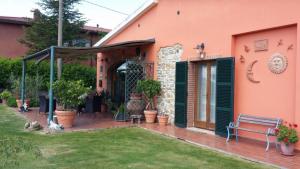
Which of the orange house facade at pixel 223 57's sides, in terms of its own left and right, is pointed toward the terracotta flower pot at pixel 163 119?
right

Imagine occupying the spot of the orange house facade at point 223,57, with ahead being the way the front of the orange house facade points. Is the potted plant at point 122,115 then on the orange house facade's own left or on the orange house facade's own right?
on the orange house facade's own right

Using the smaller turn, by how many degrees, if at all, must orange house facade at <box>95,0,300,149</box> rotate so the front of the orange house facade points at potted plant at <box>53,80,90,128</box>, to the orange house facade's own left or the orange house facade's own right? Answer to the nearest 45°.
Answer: approximately 45° to the orange house facade's own right

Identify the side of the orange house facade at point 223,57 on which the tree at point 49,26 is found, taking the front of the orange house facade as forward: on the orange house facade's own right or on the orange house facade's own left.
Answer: on the orange house facade's own right

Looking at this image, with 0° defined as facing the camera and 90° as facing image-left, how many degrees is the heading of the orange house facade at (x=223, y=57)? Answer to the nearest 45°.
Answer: approximately 45°

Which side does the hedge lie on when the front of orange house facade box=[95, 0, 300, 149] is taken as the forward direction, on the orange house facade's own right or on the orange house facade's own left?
on the orange house facade's own right

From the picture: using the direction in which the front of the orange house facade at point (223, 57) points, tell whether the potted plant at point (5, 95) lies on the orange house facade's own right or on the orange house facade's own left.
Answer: on the orange house facade's own right

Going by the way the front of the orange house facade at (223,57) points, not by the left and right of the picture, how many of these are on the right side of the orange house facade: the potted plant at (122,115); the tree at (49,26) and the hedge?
3
